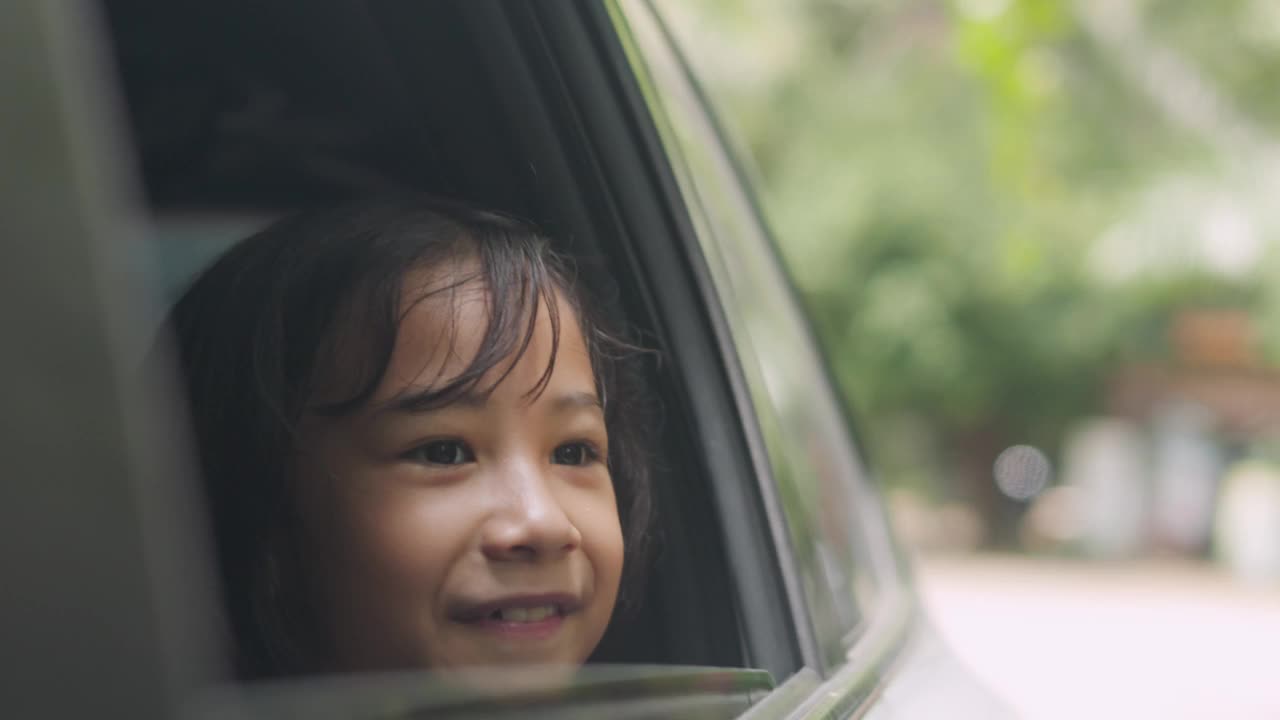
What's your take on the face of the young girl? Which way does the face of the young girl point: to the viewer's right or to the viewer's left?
to the viewer's right

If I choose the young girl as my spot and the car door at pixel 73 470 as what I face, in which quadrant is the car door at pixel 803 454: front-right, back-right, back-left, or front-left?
back-left
